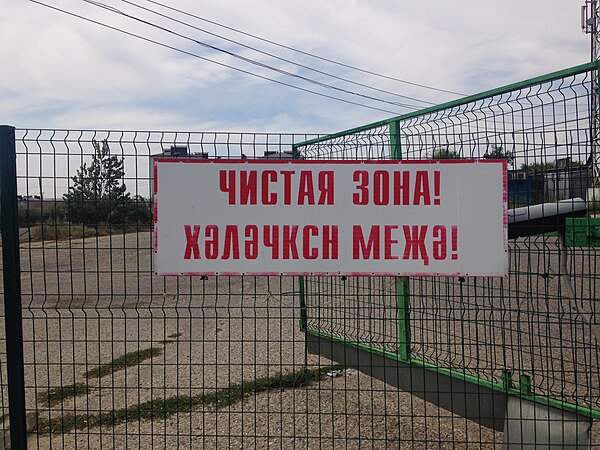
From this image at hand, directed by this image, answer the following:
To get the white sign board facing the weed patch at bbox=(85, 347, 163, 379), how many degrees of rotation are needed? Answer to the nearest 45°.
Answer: approximately 135° to its right

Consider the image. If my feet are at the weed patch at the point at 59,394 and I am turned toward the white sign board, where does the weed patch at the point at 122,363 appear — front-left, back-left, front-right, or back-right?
back-left

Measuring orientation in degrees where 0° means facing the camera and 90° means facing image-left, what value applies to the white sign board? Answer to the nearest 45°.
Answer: approximately 0°

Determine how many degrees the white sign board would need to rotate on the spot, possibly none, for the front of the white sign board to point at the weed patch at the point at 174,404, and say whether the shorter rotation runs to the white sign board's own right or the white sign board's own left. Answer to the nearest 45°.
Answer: approximately 135° to the white sign board's own right

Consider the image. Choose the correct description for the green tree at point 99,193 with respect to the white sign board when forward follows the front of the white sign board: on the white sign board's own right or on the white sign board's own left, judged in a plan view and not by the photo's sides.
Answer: on the white sign board's own right

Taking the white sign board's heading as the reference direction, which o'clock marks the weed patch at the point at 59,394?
The weed patch is roughly at 4 o'clock from the white sign board.
